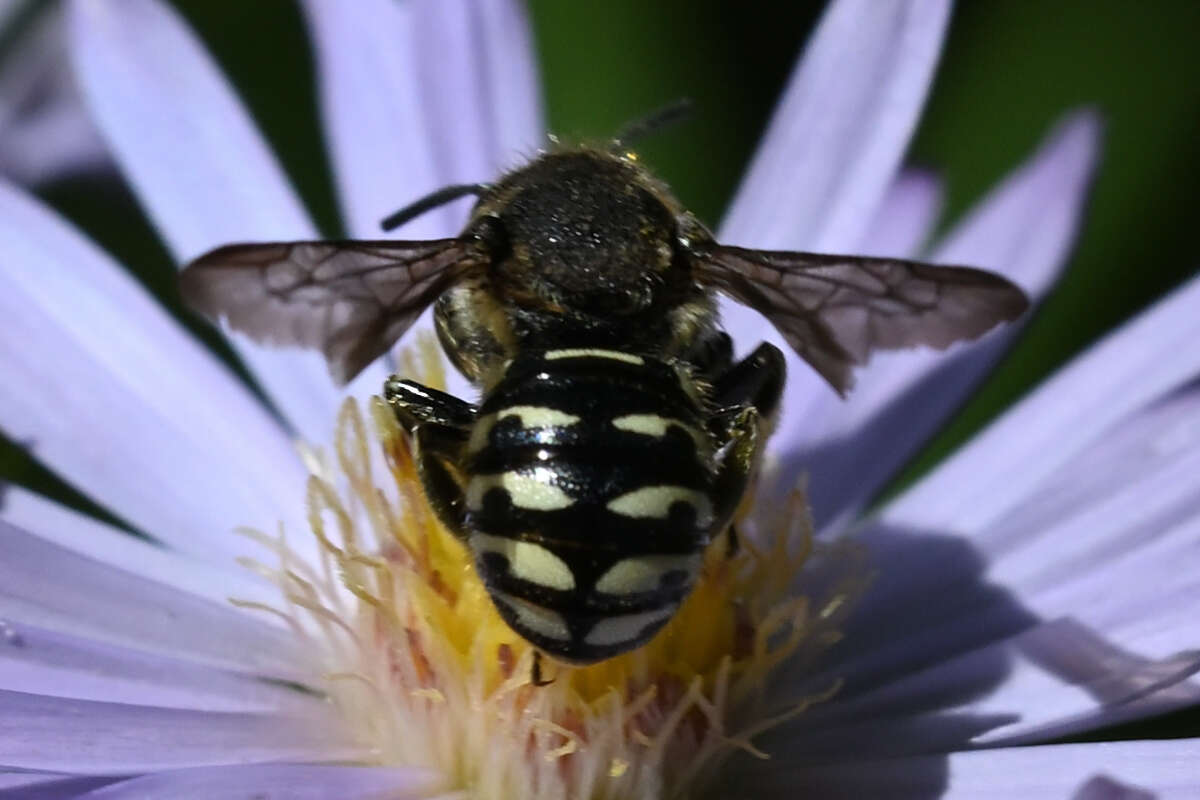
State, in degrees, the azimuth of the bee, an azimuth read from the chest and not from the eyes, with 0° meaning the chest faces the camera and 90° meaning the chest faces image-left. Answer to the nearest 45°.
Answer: approximately 180°
